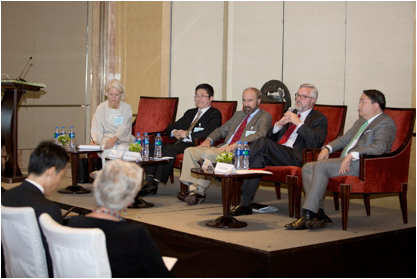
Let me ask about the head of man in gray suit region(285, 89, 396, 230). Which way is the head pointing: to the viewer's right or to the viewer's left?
to the viewer's left

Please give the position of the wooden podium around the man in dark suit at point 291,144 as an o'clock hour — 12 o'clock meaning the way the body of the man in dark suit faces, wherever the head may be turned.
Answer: The wooden podium is roughly at 2 o'clock from the man in dark suit.

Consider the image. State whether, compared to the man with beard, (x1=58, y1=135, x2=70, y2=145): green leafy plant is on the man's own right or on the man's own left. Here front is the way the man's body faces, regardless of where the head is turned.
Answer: on the man's own right

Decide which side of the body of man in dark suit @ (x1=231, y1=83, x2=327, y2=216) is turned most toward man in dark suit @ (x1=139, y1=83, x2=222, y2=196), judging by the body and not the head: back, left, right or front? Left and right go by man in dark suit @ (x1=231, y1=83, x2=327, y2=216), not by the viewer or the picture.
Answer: right

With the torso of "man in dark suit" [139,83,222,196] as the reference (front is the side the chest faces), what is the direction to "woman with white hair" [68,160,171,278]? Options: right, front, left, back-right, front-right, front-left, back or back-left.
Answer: front-left

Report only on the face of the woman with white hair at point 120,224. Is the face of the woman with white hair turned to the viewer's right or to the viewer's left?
to the viewer's right

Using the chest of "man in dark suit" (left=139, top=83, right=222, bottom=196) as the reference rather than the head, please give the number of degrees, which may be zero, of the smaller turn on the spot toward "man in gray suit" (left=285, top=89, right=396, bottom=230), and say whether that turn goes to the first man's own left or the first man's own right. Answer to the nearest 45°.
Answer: approximately 90° to the first man's own left

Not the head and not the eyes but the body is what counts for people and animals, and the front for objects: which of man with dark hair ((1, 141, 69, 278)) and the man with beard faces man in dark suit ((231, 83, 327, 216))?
the man with dark hair

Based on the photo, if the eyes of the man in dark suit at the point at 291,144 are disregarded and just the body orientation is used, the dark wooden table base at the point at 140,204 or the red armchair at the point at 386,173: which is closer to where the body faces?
the dark wooden table base

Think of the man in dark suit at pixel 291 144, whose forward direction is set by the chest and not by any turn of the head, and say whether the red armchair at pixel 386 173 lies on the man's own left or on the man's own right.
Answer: on the man's own left

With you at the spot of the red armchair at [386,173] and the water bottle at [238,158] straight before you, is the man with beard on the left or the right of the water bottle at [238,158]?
right
